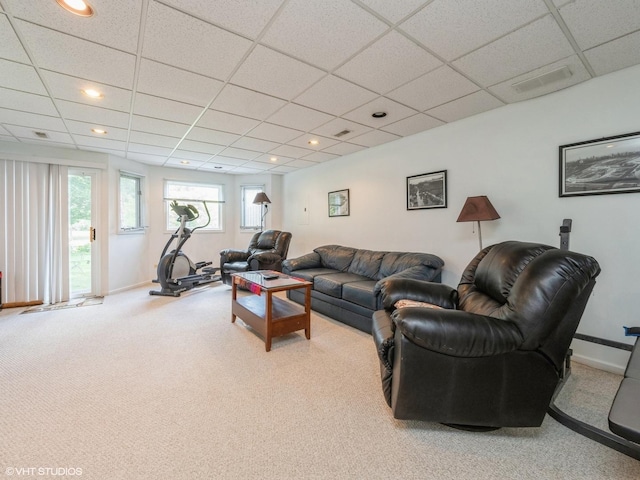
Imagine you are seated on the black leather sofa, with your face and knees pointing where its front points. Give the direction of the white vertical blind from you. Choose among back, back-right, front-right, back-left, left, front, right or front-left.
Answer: front-right

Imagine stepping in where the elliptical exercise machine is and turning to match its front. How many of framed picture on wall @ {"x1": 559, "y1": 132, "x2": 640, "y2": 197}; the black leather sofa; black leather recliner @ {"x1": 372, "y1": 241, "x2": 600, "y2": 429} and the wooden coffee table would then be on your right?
0

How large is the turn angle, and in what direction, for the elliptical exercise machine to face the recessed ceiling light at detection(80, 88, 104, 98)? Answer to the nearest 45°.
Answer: approximately 45° to its left

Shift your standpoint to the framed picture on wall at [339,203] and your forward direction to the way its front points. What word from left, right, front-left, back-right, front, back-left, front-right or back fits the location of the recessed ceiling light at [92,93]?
front

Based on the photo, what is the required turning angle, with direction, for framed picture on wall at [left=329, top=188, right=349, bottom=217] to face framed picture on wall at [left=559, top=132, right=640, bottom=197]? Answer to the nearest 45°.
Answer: approximately 90° to its left

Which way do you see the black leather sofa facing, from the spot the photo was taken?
facing the viewer and to the left of the viewer

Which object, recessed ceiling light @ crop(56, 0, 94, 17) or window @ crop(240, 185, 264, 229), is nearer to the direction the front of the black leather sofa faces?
the recessed ceiling light

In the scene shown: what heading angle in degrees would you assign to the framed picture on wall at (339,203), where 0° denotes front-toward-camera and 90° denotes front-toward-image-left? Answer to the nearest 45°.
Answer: approximately 45°

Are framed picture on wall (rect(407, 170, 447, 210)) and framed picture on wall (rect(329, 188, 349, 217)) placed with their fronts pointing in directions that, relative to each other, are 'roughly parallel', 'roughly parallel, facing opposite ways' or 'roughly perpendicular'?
roughly parallel

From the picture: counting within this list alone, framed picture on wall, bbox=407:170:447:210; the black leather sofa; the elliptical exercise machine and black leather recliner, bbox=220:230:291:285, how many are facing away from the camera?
0

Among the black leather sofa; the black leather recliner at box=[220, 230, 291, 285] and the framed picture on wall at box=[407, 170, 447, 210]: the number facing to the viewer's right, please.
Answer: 0

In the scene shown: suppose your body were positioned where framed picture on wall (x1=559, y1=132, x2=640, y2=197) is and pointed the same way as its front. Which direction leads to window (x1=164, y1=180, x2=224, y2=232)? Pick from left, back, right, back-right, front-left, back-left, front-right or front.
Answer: front-right

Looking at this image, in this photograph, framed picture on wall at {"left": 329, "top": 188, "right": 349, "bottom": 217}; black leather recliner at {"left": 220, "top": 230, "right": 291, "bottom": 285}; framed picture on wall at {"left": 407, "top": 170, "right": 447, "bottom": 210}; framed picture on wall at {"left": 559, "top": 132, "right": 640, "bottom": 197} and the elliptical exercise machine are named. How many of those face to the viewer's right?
0

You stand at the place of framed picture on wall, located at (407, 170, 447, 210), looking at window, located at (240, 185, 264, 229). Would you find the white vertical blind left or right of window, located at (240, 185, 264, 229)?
left

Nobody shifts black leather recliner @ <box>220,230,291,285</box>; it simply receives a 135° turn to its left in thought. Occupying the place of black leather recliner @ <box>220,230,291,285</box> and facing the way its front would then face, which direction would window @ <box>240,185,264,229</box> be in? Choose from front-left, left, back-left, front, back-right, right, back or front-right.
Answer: left

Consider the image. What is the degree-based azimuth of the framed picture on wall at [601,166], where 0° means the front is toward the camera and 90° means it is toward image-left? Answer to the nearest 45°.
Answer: approximately 45°

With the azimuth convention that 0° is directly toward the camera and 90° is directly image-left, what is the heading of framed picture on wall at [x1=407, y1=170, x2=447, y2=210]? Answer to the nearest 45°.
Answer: approximately 45°

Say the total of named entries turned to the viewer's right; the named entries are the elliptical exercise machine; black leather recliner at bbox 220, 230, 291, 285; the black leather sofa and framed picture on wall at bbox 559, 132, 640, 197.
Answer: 0

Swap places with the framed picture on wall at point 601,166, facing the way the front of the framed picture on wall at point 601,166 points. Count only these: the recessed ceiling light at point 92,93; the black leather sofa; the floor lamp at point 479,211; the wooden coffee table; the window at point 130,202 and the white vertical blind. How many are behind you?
0
